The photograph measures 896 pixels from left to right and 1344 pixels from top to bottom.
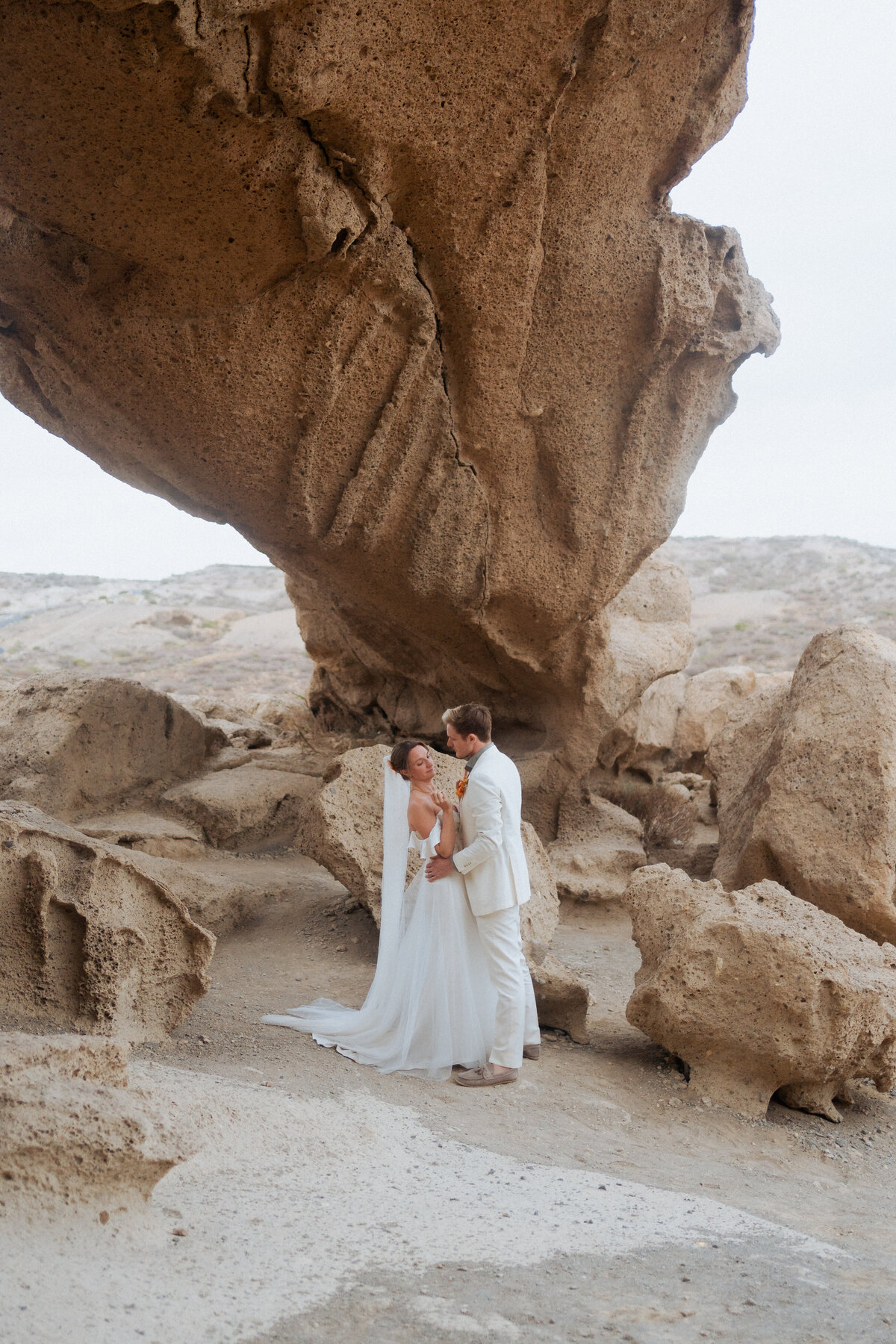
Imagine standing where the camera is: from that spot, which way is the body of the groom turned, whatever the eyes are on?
to the viewer's left

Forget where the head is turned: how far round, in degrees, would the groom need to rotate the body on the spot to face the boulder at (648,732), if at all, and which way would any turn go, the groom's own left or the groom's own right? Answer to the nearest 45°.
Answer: approximately 90° to the groom's own right

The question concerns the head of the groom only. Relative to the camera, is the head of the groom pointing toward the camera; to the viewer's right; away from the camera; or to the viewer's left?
to the viewer's left

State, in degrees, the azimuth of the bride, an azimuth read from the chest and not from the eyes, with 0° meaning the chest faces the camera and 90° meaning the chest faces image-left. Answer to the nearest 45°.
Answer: approximately 270°

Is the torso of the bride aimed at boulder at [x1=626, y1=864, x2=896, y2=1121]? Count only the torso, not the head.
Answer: yes

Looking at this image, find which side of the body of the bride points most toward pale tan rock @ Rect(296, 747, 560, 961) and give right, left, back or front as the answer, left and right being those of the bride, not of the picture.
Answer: left

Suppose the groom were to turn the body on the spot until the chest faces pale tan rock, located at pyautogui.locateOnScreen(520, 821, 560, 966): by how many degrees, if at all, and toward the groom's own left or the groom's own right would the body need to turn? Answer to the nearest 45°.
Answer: approximately 90° to the groom's own right

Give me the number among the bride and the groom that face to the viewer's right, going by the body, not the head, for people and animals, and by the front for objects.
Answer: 1

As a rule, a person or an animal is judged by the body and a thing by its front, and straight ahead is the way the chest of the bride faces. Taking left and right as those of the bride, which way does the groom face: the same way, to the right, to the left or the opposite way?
the opposite way

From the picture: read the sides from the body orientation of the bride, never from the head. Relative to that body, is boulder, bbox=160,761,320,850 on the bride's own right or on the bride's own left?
on the bride's own left

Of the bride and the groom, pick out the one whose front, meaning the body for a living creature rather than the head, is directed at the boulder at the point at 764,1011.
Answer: the bride

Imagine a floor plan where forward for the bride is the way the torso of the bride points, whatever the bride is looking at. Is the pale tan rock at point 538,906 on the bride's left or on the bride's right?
on the bride's left

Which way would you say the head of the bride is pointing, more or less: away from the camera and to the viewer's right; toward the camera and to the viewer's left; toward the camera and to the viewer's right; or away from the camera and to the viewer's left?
toward the camera and to the viewer's right

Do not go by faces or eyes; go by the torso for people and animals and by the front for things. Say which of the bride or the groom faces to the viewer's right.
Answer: the bride

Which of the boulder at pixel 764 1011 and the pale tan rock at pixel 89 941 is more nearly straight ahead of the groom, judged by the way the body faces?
the pale tan rock
